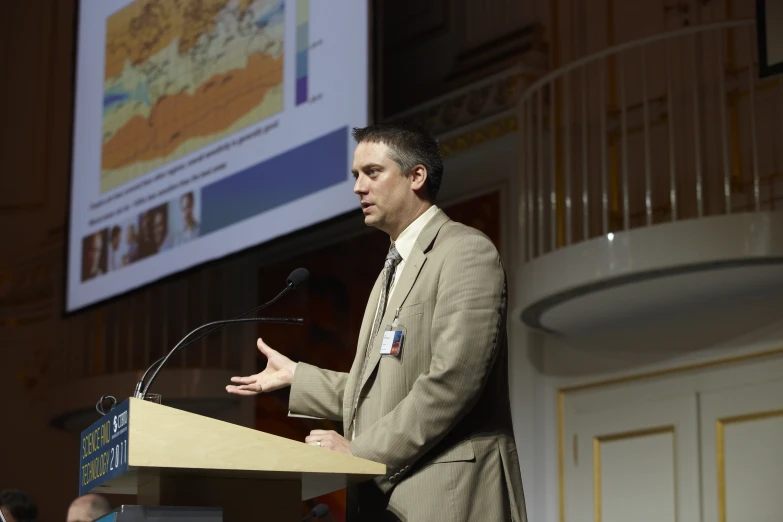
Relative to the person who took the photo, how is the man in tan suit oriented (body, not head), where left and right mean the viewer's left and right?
facing to the left of the viewer

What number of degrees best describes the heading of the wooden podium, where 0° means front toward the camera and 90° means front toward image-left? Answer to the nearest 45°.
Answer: approximately 90°

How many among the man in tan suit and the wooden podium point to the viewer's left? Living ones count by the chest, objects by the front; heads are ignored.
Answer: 2
